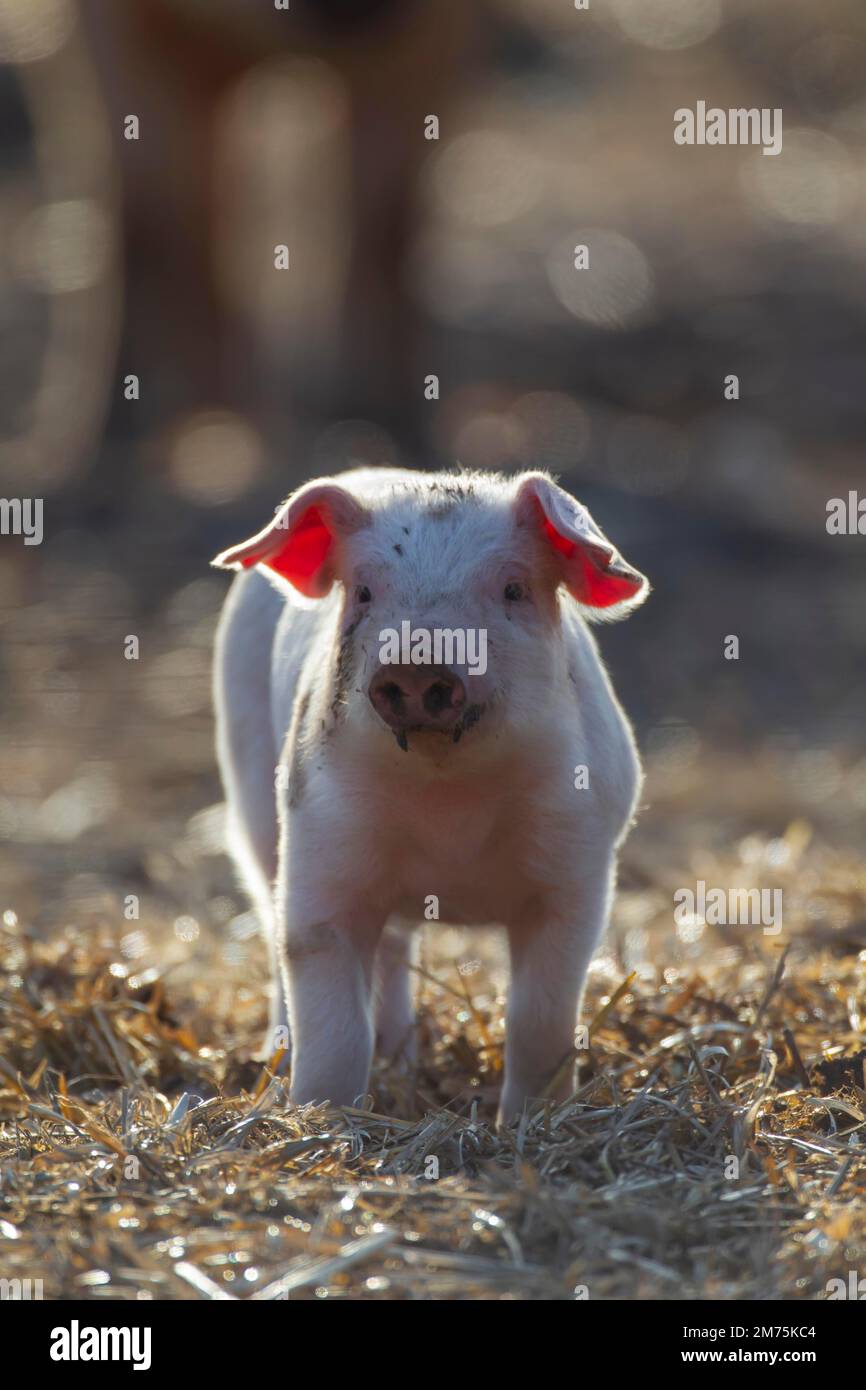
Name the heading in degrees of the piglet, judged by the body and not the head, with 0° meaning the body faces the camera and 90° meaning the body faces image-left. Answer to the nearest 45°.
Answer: approximately 0°

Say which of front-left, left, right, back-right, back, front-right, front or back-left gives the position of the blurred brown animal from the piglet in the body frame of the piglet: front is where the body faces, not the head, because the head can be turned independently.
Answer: back
